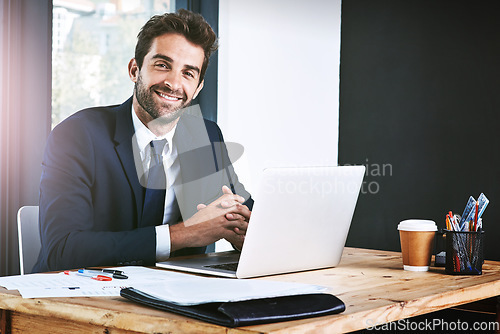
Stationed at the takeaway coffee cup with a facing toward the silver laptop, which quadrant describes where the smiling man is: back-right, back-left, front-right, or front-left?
front-right

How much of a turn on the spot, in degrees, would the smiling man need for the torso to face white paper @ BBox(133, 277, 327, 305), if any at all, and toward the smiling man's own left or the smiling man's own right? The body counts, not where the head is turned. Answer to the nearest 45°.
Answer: approximately 45° to the smiling man's own right

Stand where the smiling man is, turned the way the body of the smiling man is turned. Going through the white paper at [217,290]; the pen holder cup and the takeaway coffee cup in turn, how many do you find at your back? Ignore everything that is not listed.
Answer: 0

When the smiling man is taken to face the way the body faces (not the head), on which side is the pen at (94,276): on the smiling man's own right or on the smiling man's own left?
on the smiling man's own right

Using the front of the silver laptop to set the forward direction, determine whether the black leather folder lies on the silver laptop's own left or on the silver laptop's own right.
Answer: on the silver laptop's own left

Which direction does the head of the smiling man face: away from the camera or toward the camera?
toward the camera

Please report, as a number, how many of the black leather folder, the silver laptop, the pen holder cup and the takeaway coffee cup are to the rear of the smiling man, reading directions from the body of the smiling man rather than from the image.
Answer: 0

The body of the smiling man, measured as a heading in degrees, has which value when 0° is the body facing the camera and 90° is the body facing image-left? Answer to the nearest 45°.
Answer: approximately 315°

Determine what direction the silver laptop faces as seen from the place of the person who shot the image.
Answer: facing away from the viewer and to the left of the viewer

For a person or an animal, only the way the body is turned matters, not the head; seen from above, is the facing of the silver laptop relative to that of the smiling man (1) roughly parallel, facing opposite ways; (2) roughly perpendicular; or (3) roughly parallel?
roughly parallel, facing opposite ways

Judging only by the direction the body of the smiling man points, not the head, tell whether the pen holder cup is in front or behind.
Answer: in front

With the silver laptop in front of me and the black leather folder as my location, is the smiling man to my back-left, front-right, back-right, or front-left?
front-left

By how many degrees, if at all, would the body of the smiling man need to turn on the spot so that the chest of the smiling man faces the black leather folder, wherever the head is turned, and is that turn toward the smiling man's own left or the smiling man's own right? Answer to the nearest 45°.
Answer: approximately 45° to the smiling man's own right
